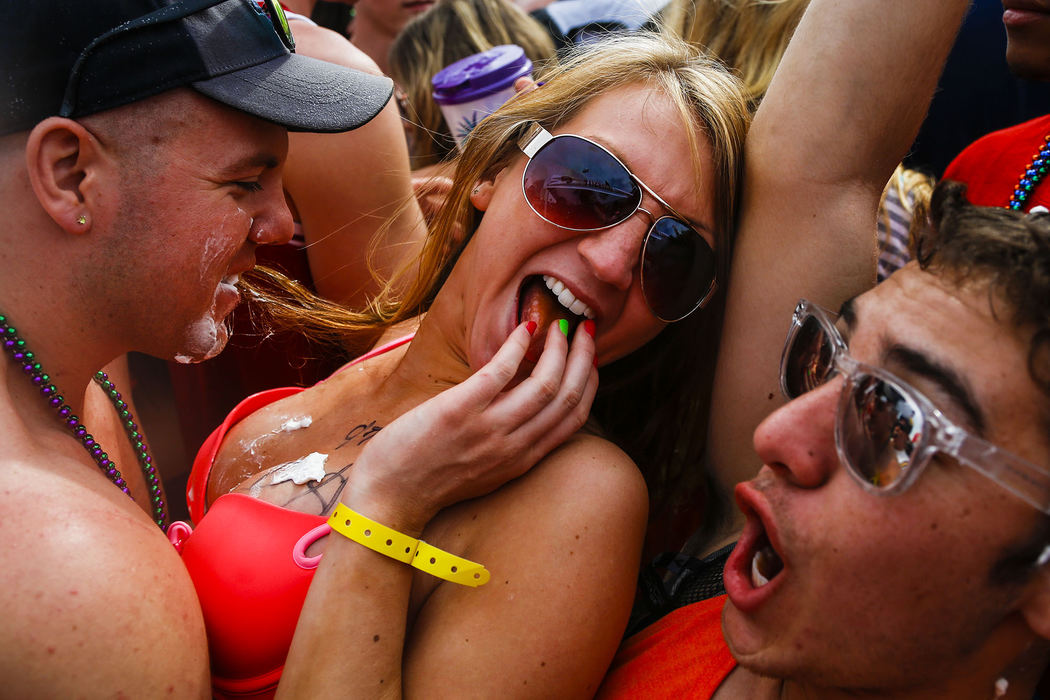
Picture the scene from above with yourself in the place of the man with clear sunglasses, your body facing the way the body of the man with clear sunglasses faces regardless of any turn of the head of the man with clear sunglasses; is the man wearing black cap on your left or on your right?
on your right

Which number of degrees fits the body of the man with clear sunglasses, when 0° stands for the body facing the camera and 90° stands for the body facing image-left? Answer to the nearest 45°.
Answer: approximately 45°

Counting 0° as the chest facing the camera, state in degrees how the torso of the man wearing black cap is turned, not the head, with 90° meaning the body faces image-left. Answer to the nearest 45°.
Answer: approximately 270°

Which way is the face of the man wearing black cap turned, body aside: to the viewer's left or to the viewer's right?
to the viewer's right

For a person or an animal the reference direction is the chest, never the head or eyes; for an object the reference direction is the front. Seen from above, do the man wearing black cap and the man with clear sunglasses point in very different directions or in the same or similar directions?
very different directions

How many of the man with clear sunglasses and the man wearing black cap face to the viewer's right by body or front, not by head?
1

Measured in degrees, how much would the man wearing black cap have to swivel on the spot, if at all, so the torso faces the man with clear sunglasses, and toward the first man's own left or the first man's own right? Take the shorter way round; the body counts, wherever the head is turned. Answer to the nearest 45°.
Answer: approximately 45° to the first man's own right

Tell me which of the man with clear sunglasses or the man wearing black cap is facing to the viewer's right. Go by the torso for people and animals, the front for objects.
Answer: the man wearing black cap
